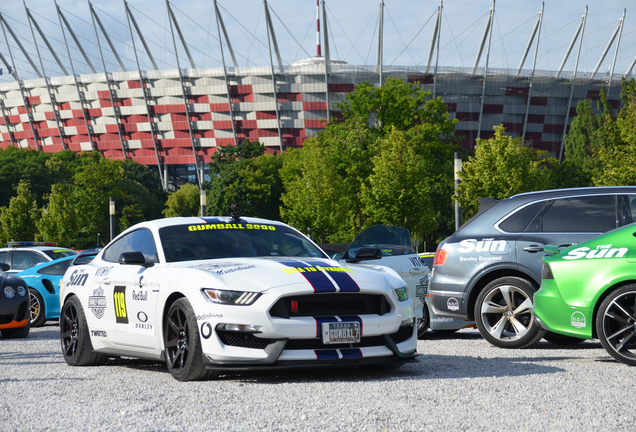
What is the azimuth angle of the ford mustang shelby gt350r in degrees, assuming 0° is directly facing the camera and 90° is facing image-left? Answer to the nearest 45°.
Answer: approximately 315°

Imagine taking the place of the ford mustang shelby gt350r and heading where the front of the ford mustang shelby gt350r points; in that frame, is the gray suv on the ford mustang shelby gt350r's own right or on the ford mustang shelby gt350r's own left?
on the ford mustang shelby gt350r's own left

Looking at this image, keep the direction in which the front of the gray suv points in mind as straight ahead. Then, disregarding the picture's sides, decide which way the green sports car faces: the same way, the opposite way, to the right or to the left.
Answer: the same way

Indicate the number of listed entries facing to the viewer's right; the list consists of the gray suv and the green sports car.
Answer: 2

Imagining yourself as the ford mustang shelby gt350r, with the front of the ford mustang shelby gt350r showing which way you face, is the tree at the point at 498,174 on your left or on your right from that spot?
on your left

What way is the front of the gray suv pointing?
to the viewer's right

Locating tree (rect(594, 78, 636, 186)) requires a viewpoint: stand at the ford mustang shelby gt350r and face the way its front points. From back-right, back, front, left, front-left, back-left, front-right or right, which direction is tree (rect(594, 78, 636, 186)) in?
left

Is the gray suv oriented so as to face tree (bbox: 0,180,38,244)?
no

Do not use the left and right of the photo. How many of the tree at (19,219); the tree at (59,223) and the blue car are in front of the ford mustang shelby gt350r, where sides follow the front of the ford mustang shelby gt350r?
0

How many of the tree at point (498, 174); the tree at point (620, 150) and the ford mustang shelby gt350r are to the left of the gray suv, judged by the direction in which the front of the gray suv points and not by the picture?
2

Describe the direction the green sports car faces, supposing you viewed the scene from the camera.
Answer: facing to the right of the viewer

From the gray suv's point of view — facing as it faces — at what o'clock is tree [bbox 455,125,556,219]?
The tree is roughly at 9 o'clock from the gray suv.

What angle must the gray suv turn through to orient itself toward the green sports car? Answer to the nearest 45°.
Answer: approximately 45° to its right

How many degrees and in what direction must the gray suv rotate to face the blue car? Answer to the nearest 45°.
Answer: approximately 180°
